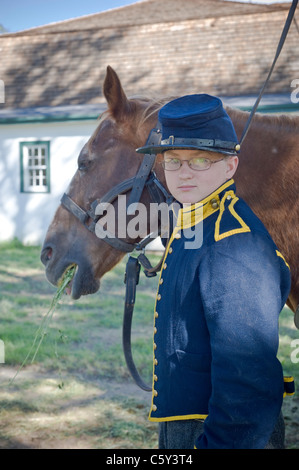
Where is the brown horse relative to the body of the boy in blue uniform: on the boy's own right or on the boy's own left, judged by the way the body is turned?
on the boy's own right

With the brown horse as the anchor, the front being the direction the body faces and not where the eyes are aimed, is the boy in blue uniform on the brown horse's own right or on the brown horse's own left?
on the brown horse's own left

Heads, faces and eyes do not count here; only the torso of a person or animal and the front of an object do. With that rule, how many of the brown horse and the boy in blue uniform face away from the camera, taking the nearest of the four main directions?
0

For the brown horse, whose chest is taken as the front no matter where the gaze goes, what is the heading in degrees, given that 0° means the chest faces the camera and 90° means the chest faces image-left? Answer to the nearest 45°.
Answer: approximately 90°
